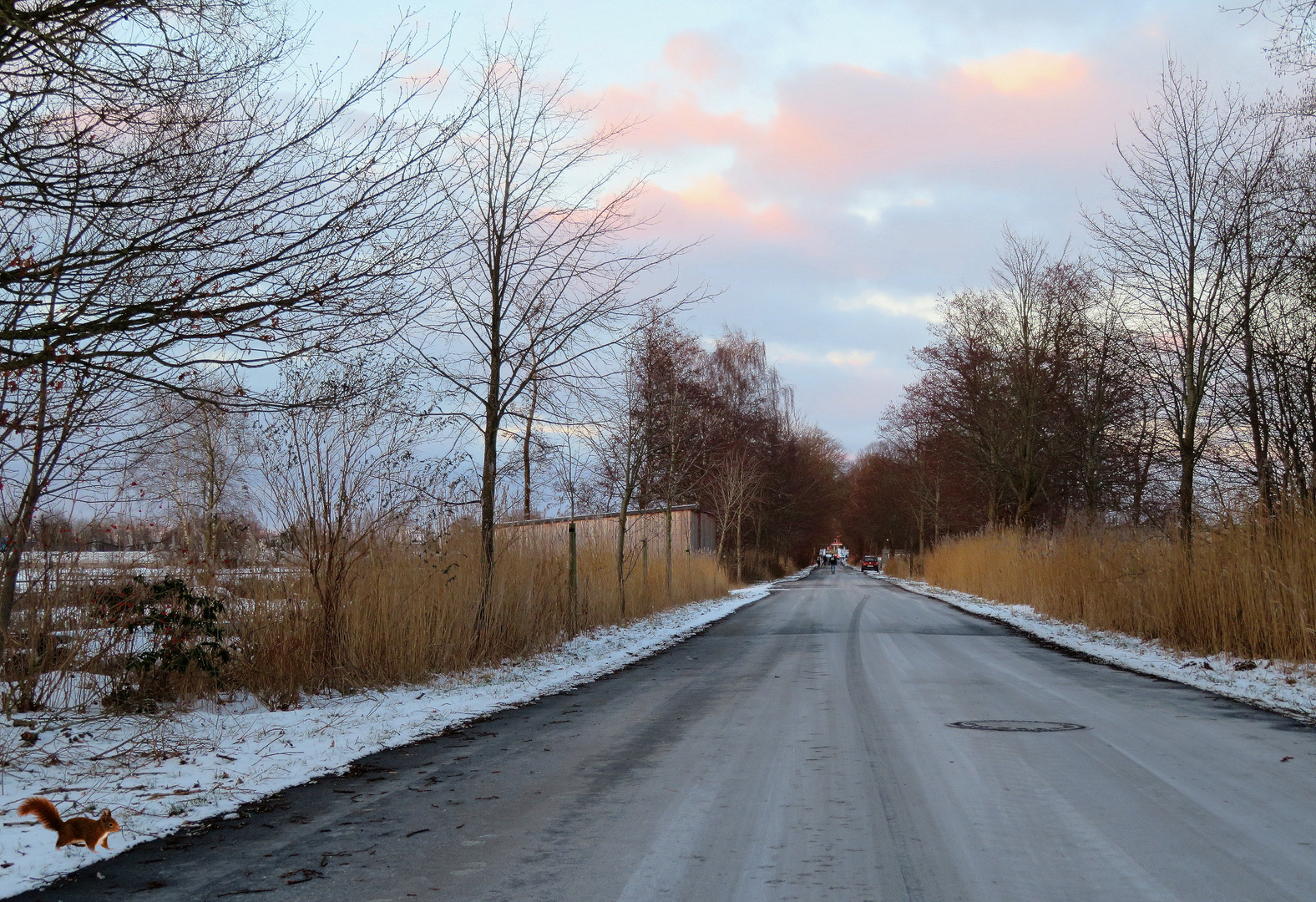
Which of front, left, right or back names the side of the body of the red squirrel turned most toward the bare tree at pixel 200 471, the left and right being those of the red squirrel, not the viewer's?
left

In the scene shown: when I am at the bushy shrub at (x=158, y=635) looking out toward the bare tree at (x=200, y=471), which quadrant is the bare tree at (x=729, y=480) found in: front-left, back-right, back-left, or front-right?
front-right

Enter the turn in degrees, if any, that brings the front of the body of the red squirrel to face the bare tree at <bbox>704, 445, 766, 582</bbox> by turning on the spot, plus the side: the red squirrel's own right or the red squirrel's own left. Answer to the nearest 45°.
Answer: approximately 45° to the red squirrel's own left

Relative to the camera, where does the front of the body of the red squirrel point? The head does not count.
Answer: to the viewer's right

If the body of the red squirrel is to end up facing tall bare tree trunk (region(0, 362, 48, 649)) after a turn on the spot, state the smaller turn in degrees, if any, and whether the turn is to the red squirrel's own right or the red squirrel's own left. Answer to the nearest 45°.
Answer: approximately 90° to the red squirrel's own left

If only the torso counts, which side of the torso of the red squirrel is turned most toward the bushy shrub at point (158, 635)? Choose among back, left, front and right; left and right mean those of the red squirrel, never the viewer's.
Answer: left
